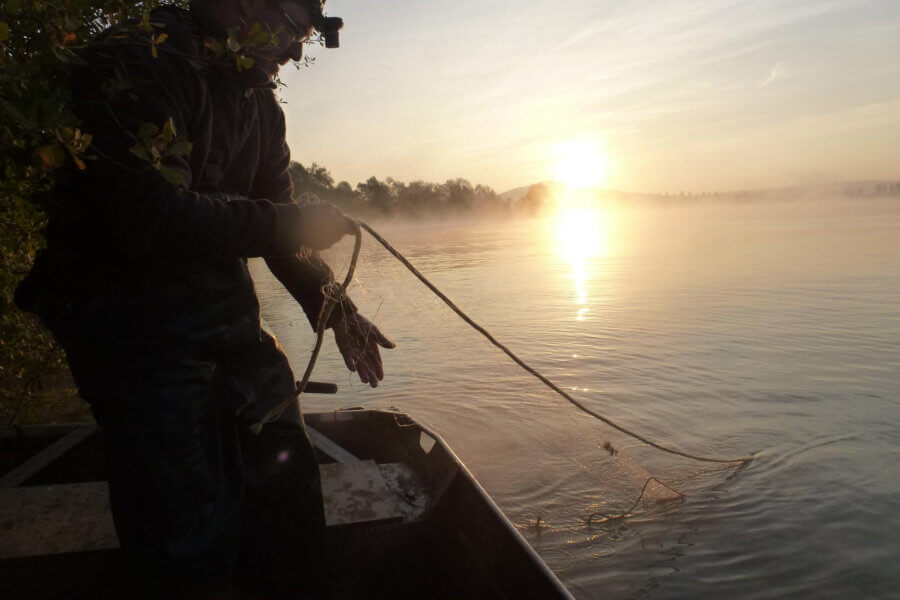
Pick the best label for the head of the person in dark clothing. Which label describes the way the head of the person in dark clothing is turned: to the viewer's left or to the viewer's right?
to the viewer's right
